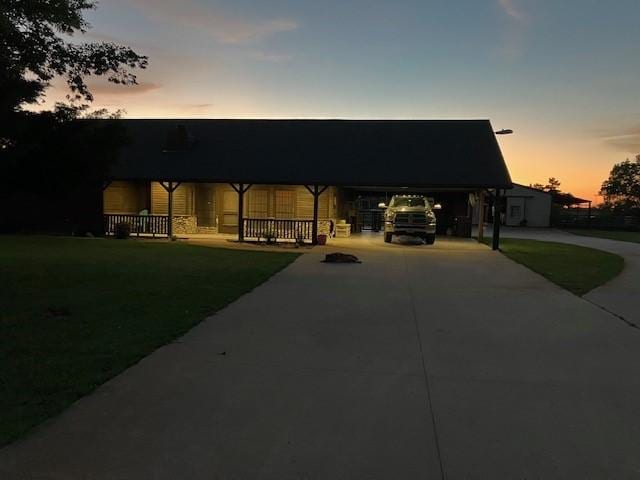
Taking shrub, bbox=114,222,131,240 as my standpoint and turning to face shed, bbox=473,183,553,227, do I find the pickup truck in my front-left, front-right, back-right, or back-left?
front-right

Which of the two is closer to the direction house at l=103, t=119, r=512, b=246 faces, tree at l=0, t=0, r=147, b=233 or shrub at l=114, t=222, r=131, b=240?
the tree

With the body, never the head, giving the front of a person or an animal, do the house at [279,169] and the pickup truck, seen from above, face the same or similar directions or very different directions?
same or similar directions

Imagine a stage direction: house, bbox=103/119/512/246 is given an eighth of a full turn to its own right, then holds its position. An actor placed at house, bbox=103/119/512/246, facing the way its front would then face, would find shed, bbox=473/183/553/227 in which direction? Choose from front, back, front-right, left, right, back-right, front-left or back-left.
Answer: back

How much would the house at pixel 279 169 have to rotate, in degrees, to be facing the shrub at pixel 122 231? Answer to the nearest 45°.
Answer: approximately 90° to its right

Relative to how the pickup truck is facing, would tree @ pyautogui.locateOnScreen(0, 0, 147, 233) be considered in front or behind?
in front

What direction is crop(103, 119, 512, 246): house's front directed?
toward the camera

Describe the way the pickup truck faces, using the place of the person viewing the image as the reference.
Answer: facing the viewer

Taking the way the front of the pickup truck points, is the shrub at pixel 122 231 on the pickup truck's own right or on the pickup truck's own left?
on the pickup truck's own right
